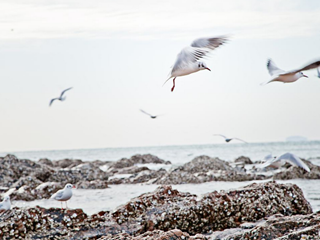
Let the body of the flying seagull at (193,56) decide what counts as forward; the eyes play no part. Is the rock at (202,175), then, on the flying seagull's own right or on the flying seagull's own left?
on the flying seagull's own left

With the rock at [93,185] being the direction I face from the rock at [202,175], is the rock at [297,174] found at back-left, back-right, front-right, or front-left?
back-left

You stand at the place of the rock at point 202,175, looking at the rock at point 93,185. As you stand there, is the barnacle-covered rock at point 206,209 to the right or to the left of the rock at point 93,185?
left

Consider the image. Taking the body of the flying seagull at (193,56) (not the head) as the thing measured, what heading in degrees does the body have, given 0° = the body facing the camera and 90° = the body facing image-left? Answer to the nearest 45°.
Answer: approximately 270°

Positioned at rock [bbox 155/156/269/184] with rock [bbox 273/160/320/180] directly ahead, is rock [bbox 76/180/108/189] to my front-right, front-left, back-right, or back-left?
back-right

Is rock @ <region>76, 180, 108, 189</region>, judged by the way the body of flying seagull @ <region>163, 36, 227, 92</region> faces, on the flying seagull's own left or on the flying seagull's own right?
on the flying seagull's own left
